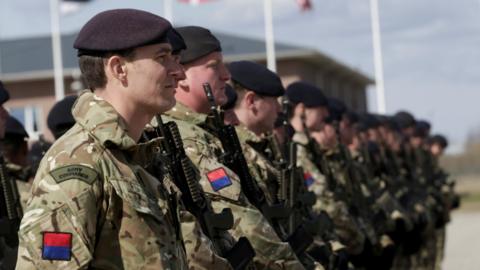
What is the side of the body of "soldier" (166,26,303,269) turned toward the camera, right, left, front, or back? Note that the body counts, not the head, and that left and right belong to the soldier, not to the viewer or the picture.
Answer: right

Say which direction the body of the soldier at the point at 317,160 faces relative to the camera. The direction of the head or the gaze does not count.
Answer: to the viewer's right

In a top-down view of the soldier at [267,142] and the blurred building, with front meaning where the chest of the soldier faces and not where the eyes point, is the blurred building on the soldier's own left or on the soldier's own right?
on the soldier's own left

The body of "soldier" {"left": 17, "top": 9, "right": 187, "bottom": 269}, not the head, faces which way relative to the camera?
to the viewer's right

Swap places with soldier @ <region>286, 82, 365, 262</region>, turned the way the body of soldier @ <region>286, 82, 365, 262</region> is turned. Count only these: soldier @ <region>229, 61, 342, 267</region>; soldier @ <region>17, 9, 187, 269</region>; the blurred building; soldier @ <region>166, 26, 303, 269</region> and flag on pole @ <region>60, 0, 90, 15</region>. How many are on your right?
3

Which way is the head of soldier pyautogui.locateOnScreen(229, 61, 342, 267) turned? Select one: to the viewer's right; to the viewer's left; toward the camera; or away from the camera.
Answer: to the viewer's right

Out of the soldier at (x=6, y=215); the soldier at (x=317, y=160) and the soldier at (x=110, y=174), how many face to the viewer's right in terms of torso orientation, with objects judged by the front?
3

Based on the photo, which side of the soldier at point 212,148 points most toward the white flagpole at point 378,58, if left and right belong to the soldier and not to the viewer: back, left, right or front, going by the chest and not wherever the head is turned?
left

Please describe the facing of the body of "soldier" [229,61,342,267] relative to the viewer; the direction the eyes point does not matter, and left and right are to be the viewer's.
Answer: facing to the right of the viewer

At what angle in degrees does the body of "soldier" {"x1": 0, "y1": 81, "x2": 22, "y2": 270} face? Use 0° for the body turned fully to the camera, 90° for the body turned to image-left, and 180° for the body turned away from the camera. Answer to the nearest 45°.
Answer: approximately 270°
